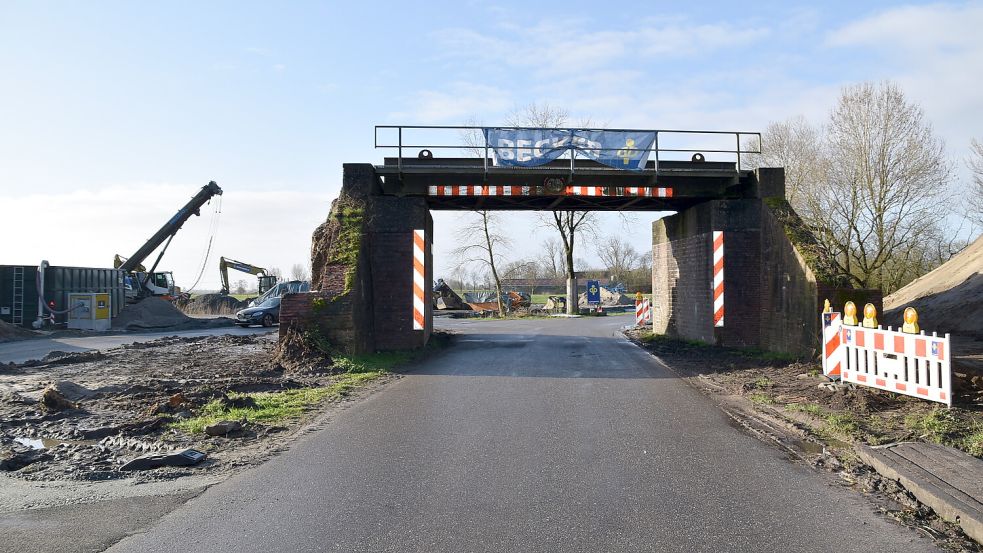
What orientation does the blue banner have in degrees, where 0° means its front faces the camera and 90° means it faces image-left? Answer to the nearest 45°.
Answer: approximately 0°

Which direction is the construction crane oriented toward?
to the viewer's right

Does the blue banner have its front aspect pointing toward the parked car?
no

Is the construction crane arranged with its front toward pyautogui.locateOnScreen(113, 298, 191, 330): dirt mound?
no

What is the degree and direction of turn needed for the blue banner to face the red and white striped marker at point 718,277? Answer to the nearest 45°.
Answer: approximately 90° to its left

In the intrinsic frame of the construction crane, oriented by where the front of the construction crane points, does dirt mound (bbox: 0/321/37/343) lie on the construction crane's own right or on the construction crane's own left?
on the construction crane's own right

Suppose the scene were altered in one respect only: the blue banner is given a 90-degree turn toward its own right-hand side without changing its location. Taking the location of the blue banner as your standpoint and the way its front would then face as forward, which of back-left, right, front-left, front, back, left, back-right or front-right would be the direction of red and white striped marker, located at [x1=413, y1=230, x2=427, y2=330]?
front

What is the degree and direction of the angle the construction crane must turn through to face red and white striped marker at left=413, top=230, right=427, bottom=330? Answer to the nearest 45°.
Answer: approximately 90° to its right

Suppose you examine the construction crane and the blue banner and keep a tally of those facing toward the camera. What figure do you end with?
1

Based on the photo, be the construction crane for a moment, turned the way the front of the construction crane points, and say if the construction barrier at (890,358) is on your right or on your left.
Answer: on your right
